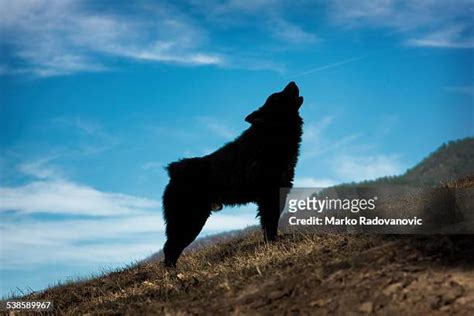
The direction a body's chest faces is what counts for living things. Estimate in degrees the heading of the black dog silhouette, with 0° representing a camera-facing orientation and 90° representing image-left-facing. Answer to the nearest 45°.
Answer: approximately 270°
